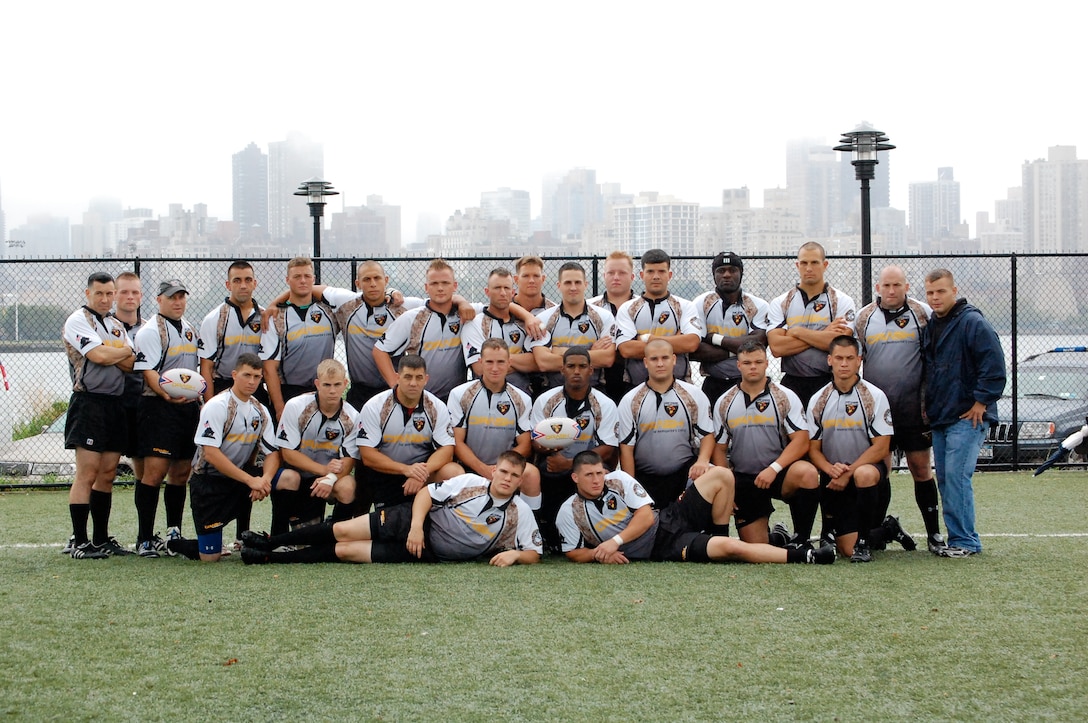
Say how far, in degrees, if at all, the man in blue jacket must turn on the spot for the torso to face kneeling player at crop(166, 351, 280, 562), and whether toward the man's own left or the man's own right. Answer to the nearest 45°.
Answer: approximately 45° to the man's own right

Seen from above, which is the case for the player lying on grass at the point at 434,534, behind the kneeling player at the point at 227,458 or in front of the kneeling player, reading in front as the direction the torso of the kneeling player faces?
in front

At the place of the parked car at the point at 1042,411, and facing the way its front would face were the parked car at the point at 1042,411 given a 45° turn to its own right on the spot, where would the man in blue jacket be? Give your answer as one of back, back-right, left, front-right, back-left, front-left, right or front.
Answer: left

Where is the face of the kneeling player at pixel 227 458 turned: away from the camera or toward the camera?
toward the camera

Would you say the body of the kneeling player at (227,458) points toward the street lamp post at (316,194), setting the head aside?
no

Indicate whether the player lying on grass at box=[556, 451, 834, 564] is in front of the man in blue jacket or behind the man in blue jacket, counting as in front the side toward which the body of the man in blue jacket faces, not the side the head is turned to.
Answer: in front

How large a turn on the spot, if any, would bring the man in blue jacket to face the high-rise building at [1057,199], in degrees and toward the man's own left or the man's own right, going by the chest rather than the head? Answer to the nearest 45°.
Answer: approximately 135° to the man's own right

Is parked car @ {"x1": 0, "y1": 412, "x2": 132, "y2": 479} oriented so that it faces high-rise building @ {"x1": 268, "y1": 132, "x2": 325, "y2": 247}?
no

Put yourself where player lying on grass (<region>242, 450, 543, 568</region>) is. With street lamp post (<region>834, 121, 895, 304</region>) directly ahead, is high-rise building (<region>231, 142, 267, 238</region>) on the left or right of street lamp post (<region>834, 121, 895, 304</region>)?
left

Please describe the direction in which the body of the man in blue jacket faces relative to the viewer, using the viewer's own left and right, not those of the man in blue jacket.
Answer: facing the viewer and to the left of the viewer
